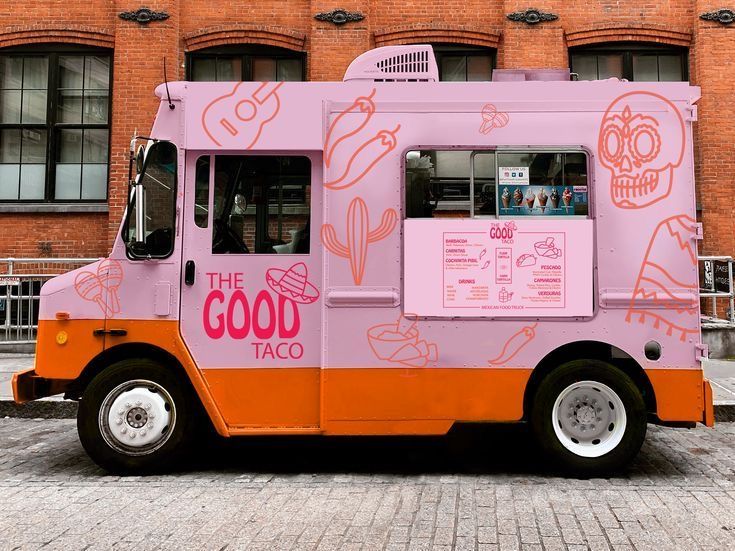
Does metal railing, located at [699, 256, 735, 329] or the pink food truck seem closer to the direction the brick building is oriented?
the pink food truck

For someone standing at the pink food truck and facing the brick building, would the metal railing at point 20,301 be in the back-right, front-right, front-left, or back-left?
front-left

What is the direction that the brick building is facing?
toward the camera

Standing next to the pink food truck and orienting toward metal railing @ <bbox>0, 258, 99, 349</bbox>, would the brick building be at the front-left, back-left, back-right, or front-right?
front-right

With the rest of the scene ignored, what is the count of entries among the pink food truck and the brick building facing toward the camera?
1

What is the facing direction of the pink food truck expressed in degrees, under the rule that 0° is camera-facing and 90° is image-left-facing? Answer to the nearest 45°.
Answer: approximately 90°

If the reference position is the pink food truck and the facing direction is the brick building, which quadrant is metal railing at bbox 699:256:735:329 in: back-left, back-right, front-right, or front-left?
front-right

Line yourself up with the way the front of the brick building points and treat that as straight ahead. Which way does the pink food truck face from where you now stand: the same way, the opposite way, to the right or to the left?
to the right

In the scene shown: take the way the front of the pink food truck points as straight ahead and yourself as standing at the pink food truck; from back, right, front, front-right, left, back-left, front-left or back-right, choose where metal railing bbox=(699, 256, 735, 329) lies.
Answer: back-right

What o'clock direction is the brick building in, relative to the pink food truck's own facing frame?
The brick building is roughly at 2 o'clock from the pink food truck.
